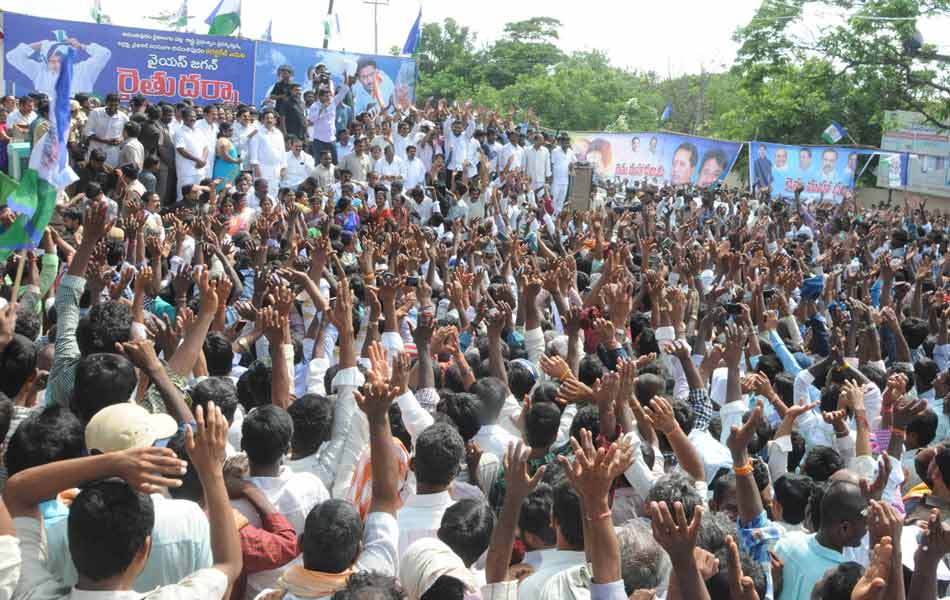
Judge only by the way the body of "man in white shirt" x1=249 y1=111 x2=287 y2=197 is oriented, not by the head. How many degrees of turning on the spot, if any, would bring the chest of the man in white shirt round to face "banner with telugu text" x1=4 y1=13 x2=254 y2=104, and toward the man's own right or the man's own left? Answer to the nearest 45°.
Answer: approximately 135° to the man's own right

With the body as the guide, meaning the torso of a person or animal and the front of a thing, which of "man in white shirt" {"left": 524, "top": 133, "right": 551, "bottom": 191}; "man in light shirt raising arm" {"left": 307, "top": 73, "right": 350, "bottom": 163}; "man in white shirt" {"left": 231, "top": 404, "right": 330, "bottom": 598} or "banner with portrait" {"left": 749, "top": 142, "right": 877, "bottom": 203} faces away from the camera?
"man in white shirt" {"left": 231, "top": 404, "right": 330, "bottom": 598}

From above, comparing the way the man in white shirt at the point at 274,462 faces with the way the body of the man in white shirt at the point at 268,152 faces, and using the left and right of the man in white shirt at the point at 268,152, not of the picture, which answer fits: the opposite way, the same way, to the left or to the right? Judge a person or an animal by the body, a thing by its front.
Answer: the opposite way

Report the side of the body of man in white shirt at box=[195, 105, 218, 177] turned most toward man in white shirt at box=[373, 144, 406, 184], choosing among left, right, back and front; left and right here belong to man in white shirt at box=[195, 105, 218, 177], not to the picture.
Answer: left

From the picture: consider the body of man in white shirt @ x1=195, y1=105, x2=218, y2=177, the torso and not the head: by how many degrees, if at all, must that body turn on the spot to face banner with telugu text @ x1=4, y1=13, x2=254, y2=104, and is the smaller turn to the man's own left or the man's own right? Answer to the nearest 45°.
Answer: approximately 135° to the man's own left

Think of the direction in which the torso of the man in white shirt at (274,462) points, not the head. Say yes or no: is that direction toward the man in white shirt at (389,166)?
yes

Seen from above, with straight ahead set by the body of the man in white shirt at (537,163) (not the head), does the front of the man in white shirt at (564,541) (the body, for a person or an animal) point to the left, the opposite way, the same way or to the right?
the opposite way

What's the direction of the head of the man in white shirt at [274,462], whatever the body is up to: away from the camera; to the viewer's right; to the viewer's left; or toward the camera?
away from the camera

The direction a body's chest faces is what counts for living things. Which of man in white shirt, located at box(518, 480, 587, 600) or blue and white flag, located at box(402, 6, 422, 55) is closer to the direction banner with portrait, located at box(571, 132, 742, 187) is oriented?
the man in white shirt

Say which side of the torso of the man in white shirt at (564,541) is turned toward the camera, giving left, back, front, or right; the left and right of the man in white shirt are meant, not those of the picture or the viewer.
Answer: back

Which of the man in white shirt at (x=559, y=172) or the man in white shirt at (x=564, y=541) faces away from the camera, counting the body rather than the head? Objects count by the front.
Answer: the man in white shirt at (x=564, y=541)

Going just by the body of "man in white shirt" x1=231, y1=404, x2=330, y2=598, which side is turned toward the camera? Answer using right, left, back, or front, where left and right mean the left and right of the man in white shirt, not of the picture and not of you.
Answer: back
